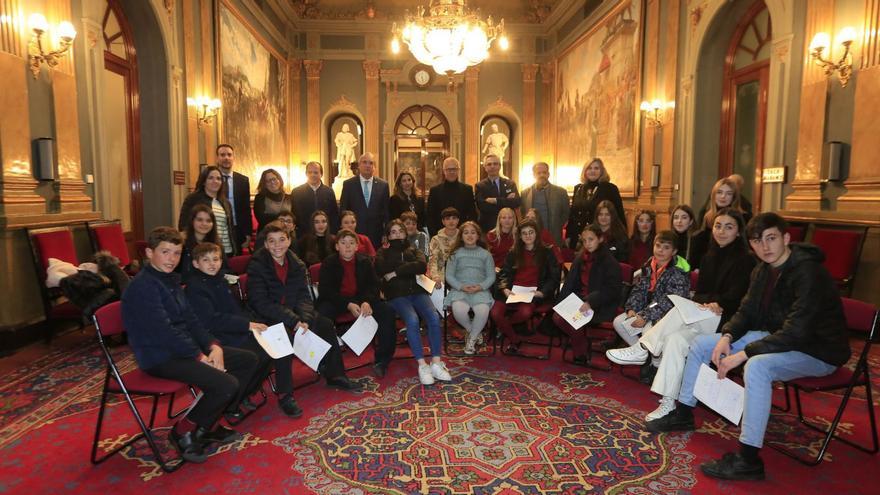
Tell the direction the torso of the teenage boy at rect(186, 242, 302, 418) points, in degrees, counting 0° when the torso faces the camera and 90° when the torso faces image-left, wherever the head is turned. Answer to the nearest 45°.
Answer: approximately 315°

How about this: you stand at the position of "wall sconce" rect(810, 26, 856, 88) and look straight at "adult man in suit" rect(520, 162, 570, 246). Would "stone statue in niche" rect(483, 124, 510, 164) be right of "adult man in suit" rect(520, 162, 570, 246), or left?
right

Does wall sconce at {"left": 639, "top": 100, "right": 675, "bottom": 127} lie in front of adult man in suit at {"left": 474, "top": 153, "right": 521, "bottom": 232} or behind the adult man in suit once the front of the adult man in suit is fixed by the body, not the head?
behind

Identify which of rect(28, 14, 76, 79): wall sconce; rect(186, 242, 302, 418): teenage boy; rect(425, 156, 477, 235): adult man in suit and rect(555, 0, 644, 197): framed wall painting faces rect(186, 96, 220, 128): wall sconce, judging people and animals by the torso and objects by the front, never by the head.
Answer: the framed wall painting

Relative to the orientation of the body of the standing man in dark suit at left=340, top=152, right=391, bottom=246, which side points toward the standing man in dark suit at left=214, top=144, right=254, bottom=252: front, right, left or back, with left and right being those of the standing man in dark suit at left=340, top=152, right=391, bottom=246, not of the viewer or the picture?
right

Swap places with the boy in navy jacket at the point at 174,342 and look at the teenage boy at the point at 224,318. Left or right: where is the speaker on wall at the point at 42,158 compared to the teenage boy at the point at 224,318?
left

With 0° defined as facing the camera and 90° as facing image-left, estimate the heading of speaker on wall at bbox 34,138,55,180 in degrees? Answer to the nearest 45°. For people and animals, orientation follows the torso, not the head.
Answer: approximately 315°

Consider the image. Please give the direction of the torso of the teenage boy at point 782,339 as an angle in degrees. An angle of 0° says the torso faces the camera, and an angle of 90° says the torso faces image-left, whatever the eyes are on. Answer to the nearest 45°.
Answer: approximately 45°

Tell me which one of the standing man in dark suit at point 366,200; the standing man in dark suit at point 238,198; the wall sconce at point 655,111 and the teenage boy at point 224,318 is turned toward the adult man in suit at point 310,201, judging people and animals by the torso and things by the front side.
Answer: the wall sconce

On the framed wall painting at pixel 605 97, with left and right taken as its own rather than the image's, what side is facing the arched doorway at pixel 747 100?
left

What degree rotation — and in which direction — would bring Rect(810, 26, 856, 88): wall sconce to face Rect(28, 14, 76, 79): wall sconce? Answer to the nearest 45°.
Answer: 0° — it already faces it

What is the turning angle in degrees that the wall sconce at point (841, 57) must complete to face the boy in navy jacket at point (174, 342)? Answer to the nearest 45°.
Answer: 0° — it already faces them

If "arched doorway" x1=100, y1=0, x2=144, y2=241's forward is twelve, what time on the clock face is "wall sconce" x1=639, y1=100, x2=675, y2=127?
The wall sconce is roughly at 11 o'clock from the arched doorway.

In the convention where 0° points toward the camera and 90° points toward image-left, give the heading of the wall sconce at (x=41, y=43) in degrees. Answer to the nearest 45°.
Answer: approximately 315°

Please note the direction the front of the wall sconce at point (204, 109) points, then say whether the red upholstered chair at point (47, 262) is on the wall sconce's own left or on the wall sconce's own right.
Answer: on the wall sconce's own right

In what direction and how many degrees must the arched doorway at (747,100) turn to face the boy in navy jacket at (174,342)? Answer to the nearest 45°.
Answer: approximately 45° to its left

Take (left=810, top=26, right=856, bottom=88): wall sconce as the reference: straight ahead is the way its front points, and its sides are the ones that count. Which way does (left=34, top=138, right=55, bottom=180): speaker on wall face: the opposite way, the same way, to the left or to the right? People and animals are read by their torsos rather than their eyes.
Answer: the opposite way
